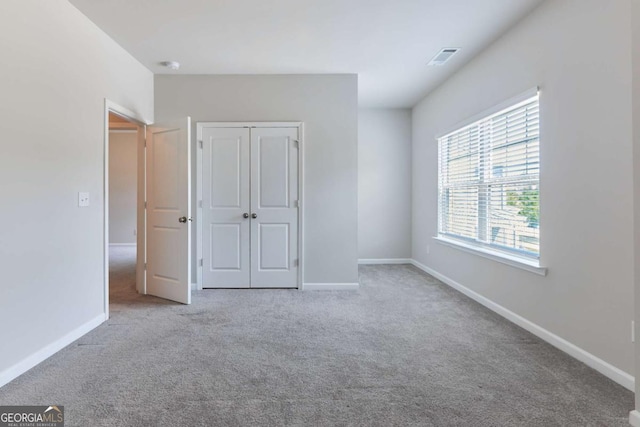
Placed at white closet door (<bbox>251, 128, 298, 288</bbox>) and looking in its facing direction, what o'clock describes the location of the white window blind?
The white window blind is roughly at 10 o'clock from the white closet door.

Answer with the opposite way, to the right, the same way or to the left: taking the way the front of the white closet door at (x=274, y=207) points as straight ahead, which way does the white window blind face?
to the right

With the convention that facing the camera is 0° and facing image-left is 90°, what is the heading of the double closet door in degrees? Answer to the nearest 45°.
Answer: approximately 0°

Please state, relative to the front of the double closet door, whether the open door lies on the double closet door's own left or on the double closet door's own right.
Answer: on the double closet door's own right

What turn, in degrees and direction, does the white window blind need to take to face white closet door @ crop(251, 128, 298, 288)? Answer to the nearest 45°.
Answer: approximately 45° to its right

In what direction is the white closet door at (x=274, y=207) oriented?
toward the camera

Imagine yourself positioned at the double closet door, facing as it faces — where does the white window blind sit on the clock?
The white window blind is roughly at 10 o'clock from the double closet door.

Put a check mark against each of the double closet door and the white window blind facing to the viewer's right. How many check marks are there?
0

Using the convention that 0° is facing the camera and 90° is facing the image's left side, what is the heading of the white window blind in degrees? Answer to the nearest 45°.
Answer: approximately 45°

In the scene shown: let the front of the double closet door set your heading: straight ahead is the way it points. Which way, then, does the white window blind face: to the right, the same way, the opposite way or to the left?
to the right
